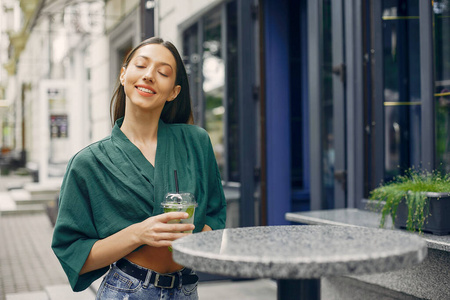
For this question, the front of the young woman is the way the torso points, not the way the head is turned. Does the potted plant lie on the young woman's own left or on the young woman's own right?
on the young woman's own left

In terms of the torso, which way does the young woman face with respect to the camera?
toward the camera
